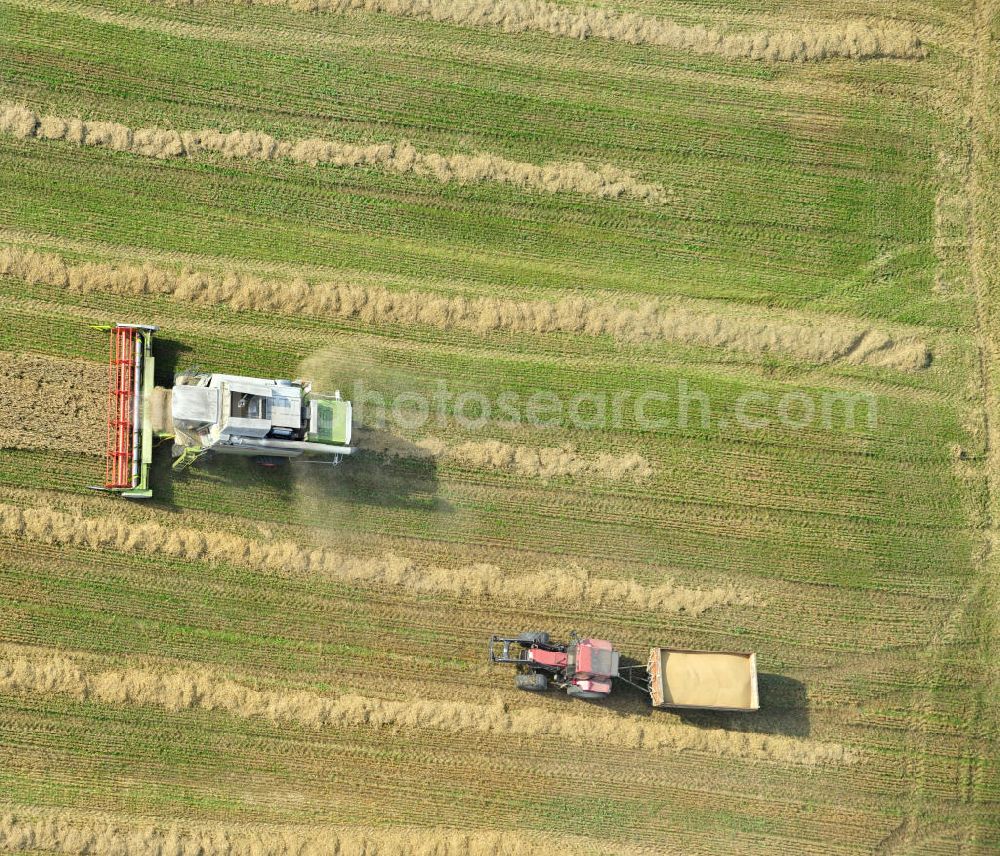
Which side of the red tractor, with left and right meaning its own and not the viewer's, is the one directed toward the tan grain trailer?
back

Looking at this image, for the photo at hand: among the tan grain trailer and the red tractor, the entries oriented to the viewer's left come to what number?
2

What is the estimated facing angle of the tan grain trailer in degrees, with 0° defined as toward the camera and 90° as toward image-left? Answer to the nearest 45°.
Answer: approximately 90°

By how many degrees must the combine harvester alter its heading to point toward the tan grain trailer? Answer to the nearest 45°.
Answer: approximately 180°

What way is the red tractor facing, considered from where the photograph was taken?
facing to the left of the viewer

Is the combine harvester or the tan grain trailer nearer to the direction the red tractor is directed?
the combine harvester

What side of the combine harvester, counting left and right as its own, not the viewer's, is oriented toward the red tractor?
back

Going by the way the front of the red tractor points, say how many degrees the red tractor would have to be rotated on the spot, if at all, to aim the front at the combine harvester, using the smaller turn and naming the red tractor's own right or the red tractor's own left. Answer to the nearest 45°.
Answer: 0° — it already faces it

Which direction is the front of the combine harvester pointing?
to the viewer's left
